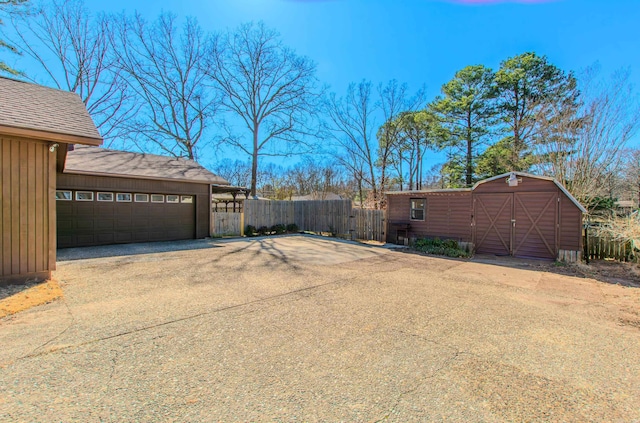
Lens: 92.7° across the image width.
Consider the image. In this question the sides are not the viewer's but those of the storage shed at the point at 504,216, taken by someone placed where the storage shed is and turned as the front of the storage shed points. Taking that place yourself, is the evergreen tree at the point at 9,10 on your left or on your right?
on your right

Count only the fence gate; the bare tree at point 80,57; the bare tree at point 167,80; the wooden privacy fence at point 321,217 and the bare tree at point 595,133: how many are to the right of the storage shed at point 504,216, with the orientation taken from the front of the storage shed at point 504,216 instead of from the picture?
4

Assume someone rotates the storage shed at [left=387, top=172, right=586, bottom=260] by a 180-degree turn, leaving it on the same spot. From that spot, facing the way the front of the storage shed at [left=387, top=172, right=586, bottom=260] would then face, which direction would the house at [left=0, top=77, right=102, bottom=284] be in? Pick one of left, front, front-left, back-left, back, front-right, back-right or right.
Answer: back-left

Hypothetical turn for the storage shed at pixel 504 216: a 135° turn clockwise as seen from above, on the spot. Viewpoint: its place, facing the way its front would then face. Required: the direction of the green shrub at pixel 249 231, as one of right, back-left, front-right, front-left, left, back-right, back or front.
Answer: front-left

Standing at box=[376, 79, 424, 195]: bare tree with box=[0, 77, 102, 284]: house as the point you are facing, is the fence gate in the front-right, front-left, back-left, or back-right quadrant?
front-right

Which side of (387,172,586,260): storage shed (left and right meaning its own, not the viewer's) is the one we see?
front

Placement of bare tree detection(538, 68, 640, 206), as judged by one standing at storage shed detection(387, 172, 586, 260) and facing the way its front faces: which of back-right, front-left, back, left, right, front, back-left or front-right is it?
back-left

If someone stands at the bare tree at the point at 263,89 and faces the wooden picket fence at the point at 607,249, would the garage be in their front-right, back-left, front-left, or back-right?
front-right

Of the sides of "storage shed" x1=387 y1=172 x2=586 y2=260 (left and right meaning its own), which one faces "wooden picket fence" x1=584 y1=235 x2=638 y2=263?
left

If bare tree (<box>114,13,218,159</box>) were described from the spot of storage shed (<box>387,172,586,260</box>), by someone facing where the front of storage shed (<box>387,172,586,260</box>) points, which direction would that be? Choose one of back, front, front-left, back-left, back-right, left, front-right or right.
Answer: right

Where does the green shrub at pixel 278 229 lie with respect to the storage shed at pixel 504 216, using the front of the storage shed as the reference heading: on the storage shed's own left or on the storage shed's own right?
on the storage shed's own right

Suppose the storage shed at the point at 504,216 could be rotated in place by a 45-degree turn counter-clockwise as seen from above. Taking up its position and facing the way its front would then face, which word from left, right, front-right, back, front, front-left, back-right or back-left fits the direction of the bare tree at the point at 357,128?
back

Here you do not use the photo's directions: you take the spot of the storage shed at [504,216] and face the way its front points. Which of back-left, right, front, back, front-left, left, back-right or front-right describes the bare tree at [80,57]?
right

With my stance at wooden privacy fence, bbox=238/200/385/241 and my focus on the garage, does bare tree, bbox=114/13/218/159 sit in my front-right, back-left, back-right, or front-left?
front-right

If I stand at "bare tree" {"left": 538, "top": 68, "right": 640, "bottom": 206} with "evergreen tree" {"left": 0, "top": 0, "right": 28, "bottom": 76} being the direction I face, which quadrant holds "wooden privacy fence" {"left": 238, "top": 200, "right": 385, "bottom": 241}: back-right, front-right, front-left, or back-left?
front-right

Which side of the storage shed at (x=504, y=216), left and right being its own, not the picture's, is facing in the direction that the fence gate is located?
right
